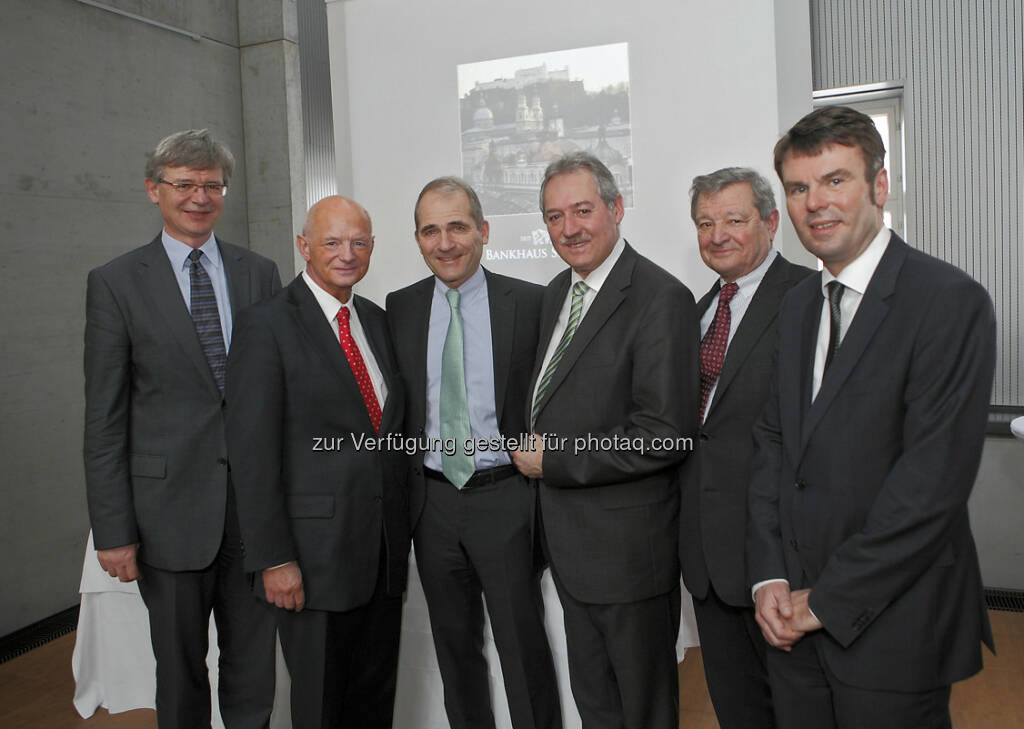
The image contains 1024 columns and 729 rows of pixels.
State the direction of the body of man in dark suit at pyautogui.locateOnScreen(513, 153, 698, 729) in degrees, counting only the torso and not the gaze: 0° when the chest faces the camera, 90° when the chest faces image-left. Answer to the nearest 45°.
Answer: approximately 45°

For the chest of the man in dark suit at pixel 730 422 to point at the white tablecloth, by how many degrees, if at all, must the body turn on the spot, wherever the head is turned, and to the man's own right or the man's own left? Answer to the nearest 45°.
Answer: approximately 45° to the man's own right

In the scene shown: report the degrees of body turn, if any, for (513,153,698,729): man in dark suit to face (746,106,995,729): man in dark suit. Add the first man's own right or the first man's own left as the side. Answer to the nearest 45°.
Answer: approximately 90° to the first man's own left

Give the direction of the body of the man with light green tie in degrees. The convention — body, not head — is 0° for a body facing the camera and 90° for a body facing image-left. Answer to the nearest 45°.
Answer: approximately 0°

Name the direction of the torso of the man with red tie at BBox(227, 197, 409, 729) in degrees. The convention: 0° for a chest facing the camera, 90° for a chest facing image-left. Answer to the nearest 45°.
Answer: approximately 315°
